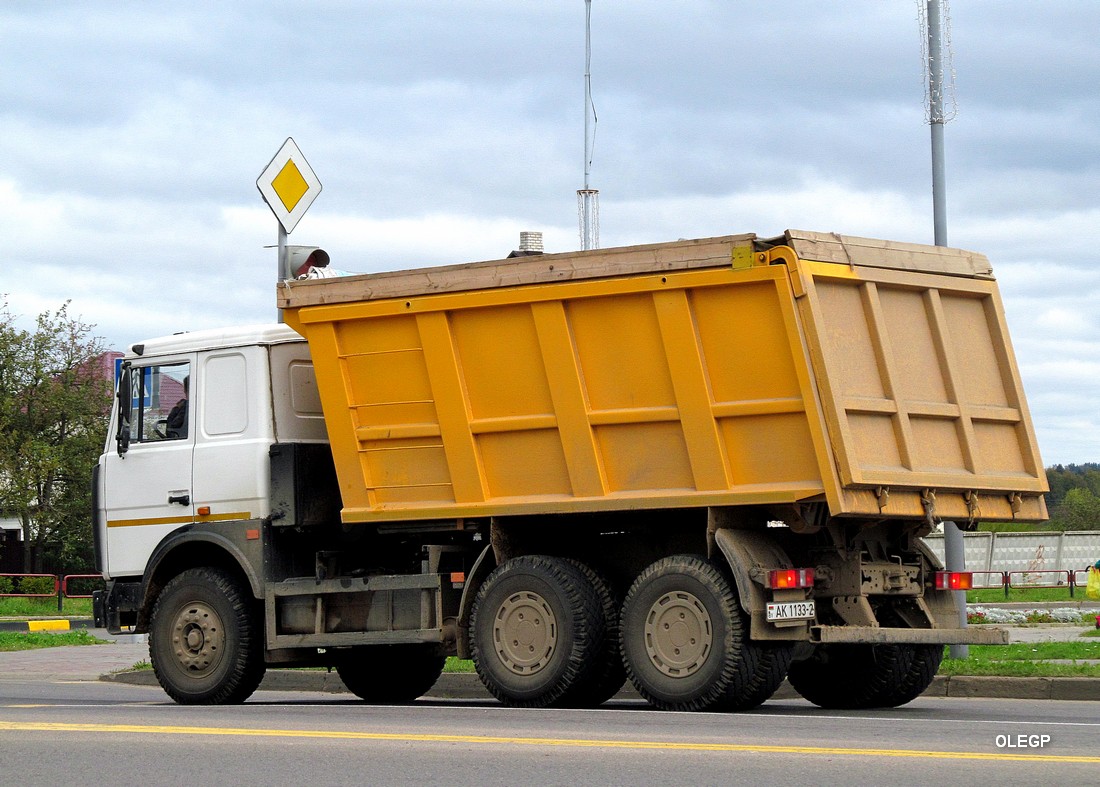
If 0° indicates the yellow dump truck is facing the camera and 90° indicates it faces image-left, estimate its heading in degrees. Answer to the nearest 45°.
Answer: approximately 135°

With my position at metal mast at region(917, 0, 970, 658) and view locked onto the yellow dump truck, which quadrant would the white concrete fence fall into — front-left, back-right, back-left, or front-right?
back-right

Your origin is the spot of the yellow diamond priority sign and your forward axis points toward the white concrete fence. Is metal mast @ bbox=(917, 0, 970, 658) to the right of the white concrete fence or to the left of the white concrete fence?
right

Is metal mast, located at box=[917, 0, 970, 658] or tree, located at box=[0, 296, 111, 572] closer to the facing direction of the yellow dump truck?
the tree

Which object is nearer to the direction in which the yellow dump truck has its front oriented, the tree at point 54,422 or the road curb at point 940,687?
the tree

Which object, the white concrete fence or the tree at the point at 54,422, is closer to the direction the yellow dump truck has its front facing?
the tree

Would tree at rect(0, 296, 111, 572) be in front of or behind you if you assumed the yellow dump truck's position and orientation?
in front

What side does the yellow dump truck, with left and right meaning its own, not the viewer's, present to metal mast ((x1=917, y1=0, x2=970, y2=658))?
right
